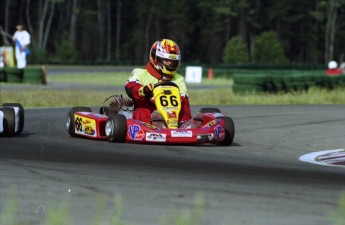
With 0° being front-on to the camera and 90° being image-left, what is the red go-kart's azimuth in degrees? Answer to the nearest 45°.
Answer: approximately 315°

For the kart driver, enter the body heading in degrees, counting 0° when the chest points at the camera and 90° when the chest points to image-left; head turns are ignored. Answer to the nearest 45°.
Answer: approximately 315°

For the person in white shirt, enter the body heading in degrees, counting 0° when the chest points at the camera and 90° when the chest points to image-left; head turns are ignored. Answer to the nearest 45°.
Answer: approximately 0°

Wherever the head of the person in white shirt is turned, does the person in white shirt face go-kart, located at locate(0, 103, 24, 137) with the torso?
yes

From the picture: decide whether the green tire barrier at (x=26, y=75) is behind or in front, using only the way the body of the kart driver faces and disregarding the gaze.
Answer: behind
